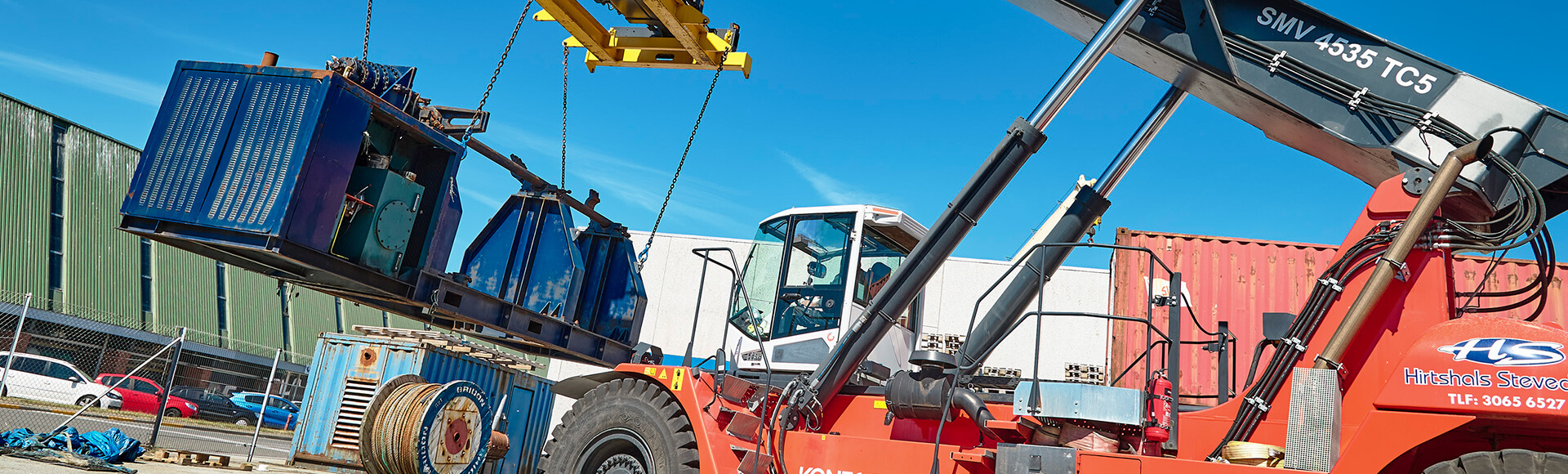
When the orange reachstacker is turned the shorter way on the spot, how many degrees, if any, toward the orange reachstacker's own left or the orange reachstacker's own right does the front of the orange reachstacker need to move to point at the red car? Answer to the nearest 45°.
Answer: approximately 45° to the orange reachstacker's own right

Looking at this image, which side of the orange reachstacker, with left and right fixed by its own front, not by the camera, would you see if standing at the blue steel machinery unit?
front

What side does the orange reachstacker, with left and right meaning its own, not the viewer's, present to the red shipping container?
right

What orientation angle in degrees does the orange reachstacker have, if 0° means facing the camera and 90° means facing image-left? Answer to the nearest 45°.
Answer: approximately 90°

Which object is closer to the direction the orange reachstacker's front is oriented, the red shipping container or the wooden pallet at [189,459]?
the wooden pallet

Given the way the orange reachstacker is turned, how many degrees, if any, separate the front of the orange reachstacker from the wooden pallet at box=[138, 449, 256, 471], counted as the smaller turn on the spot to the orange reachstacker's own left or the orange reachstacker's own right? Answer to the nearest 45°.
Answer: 0° — it already faces it

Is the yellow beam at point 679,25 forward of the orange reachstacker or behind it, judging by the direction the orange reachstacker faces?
forward

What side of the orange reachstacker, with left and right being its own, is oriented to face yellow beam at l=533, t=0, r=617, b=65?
front

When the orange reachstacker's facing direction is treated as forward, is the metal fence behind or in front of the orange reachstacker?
in front
